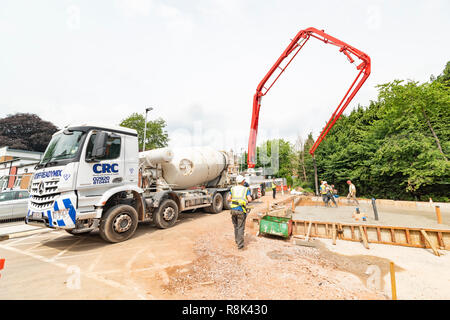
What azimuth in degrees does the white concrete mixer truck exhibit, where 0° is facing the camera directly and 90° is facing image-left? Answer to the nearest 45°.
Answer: approximately 45°

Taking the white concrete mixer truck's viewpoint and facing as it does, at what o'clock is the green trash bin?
The green trash bin is roughly at 8 o'clock from the white concrete mixer truck.

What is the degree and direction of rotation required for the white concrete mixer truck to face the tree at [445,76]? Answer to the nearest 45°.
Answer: approximately 135° to its left

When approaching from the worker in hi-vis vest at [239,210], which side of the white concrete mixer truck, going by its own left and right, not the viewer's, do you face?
left

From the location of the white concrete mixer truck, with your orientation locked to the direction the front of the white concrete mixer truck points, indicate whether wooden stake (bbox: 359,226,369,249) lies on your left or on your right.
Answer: on your left

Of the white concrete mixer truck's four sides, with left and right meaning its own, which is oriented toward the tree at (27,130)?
right

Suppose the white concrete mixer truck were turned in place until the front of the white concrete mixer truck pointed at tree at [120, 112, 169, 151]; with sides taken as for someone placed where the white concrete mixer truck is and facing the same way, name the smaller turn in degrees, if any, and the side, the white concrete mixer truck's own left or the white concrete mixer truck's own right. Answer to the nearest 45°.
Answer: approximately 135° to the white concrete mixer truck's own right

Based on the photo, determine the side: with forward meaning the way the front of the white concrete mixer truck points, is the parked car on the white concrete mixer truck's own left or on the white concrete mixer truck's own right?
on the white concrete mixer truck's own right

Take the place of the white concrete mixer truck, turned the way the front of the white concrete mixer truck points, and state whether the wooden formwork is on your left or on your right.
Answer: on your left

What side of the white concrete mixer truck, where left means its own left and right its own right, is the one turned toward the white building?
right

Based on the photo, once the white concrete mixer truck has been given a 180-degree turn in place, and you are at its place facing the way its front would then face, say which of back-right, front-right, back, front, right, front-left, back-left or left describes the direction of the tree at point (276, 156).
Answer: front
